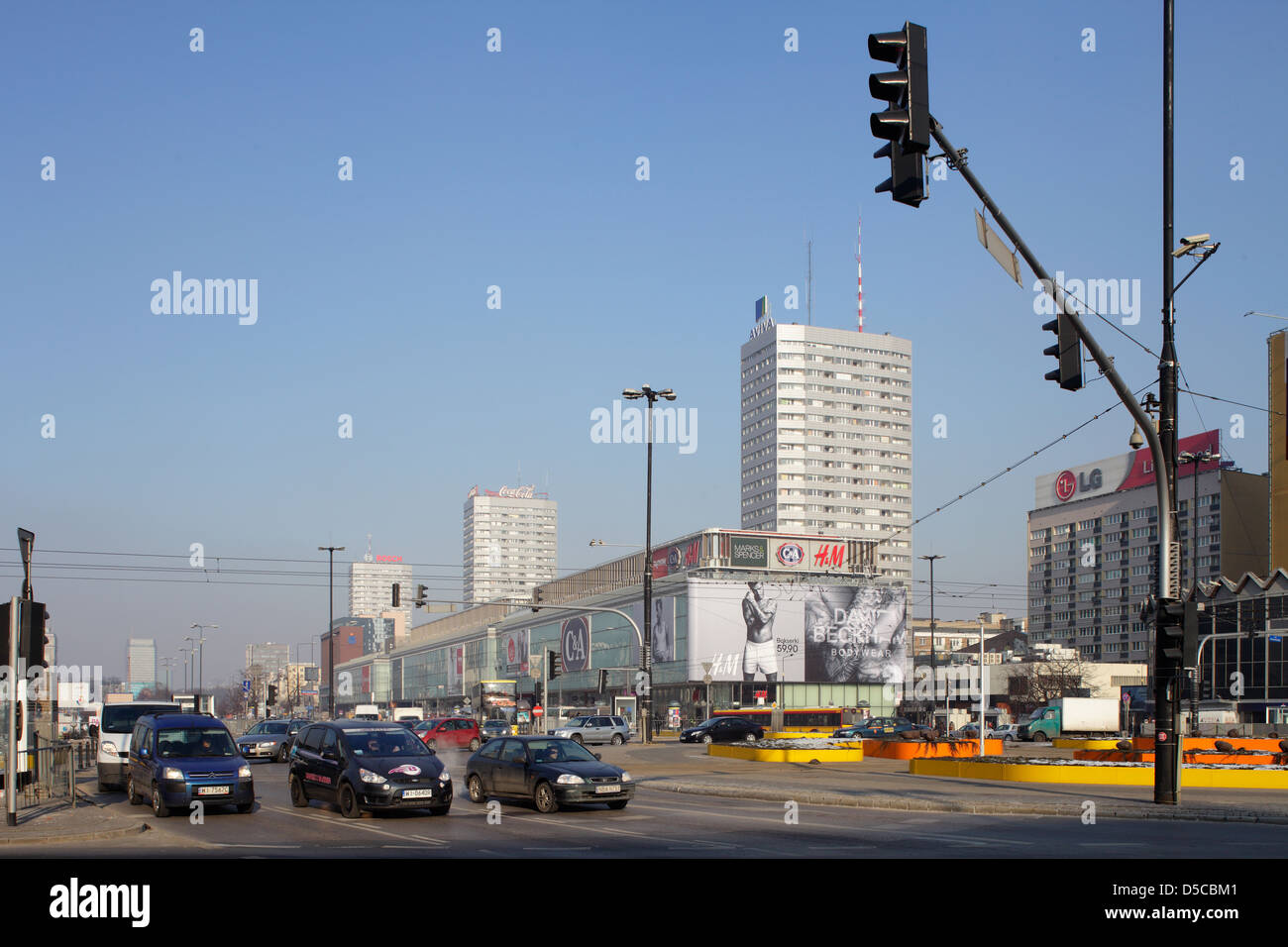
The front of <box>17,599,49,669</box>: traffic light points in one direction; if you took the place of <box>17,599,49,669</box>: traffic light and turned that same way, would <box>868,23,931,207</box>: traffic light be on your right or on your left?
on your right

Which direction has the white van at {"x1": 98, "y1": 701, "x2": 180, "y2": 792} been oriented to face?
toward the camera

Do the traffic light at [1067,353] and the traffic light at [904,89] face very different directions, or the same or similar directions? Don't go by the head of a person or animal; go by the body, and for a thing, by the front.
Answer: same or similar directions

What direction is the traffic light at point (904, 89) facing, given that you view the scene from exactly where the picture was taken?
facing to the left of the viewer

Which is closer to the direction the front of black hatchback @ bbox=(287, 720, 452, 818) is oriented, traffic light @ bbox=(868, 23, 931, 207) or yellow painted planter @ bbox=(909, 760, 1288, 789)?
the traffic light

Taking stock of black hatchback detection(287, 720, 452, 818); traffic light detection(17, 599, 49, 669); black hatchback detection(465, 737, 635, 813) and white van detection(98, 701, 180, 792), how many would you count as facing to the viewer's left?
0

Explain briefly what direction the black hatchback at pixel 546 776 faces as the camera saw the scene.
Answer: facing the viewer and to the right of the viewer

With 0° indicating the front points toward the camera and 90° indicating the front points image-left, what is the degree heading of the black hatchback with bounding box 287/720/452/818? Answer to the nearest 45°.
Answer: approximately 315°

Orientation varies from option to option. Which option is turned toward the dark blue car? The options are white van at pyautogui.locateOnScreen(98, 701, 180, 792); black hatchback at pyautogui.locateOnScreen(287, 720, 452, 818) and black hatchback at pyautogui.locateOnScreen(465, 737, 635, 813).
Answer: the white van

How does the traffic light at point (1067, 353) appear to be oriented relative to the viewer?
to the viewer's left
